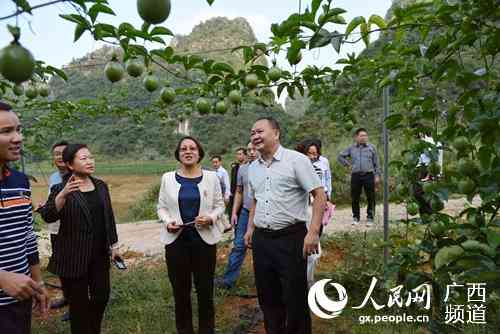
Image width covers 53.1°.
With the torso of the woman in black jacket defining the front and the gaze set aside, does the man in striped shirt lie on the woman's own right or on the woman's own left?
on the woman's own right

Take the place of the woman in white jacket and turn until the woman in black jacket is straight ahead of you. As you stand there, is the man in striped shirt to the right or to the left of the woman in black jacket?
left

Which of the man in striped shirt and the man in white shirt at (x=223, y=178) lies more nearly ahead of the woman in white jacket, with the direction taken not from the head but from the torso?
the man in striped shirt

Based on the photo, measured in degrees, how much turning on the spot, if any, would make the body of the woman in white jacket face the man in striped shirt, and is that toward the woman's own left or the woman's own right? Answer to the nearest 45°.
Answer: approximately 45° to the woman's own right

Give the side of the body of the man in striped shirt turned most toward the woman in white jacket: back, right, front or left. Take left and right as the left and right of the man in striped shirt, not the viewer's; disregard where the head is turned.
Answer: left

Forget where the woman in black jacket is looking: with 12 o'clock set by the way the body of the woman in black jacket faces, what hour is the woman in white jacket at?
The woman in white jacket is roughly at 10 o'clock from the woman in black jacket.

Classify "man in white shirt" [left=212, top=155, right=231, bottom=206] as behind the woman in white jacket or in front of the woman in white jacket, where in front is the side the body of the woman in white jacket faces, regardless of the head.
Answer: behind

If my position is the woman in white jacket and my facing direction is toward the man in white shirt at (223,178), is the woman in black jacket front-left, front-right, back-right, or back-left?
back-left

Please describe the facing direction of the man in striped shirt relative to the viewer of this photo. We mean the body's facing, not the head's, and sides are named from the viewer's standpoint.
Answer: facing the viewer and to the right of the viewer

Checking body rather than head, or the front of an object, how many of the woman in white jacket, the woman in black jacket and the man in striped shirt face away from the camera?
0

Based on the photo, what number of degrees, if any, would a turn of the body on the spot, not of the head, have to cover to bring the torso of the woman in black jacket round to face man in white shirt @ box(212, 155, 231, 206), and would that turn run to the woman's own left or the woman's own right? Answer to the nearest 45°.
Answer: approximately 90° to the woman's own left

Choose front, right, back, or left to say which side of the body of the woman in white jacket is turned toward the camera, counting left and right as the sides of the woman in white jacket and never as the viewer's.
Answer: front
